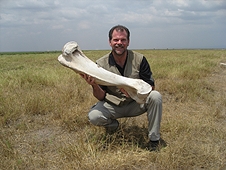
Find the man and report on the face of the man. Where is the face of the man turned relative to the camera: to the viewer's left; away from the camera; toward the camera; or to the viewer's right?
toward the camera

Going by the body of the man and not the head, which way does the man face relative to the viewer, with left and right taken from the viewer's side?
facing the viewer
